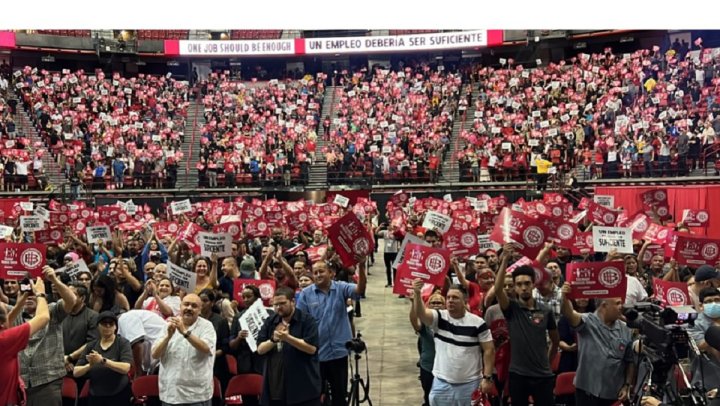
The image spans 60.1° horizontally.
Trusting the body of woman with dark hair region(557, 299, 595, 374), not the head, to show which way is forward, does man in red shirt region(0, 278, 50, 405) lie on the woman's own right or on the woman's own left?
on the woman's own right

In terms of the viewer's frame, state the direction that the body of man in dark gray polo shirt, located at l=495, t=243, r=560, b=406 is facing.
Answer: toward the camera

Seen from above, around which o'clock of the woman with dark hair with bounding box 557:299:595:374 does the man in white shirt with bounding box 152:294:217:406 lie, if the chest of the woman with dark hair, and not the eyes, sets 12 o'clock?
The man in white shirt is roughly at 2 o'clock from the woman with dark hair.

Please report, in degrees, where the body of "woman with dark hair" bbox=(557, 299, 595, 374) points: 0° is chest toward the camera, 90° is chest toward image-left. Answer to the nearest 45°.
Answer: approximately 0°

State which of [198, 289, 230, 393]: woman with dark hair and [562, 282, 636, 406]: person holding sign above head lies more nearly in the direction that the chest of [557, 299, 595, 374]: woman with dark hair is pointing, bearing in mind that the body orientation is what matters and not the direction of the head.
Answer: the person holding sign above head

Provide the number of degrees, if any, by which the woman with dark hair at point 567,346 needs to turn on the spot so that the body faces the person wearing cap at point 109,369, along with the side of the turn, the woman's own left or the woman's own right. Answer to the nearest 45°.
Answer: approximately 45° to the woman's own right

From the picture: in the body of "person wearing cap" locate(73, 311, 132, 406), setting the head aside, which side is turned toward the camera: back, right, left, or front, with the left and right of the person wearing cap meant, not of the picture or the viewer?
front

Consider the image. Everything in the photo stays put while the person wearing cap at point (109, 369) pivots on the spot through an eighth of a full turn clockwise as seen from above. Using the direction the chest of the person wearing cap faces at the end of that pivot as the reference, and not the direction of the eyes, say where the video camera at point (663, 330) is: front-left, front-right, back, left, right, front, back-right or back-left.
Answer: left

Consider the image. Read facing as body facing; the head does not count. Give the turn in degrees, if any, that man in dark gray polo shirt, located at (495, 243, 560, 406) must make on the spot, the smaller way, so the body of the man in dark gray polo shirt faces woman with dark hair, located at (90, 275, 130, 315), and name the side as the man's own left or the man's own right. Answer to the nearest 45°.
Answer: approximately 90° to the man's own right

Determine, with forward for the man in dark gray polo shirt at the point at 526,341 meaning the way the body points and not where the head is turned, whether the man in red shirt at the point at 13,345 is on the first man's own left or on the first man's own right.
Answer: on the first man's own right

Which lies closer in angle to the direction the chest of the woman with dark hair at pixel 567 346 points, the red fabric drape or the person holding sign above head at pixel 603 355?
the person holding sign above head

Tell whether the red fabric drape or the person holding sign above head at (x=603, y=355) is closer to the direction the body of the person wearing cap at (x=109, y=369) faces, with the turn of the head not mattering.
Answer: the person holding sign above head

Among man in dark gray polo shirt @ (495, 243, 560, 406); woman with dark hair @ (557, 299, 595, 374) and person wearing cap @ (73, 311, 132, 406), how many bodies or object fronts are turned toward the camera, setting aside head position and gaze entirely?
3

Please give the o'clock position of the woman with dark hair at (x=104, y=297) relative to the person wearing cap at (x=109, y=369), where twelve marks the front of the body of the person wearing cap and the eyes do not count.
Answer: The woman with dark hair is roughly at 6 o'clock from the person wearing cap.
